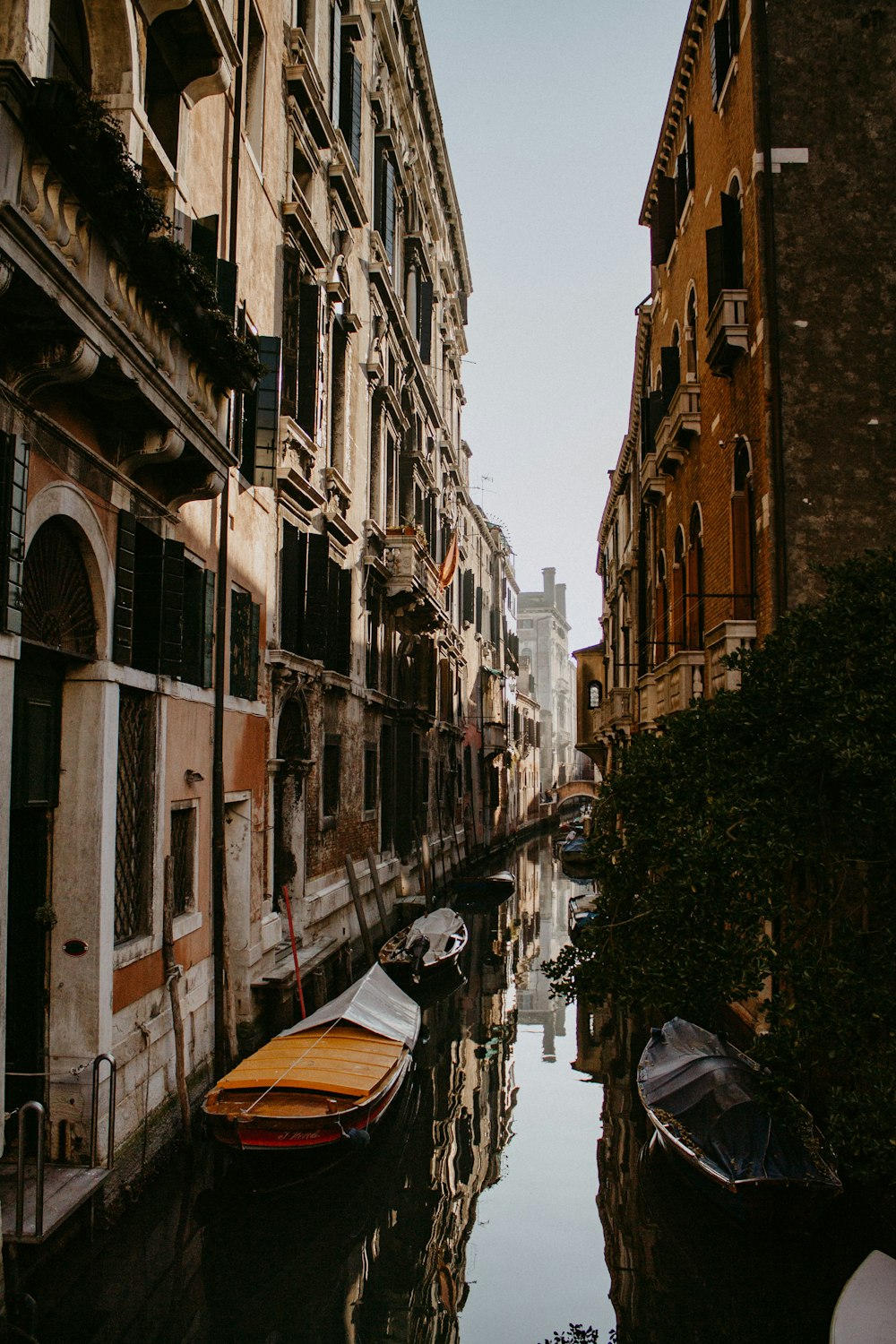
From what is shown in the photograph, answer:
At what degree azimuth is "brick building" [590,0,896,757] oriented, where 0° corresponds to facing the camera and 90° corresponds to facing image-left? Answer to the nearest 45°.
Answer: approximately 90°

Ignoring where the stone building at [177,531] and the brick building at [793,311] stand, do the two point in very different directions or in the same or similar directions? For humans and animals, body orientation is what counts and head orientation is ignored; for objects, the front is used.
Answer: very different directions

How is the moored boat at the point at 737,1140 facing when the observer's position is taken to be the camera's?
facing away from the viewer and to the left of the viewer

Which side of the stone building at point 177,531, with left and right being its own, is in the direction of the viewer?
right

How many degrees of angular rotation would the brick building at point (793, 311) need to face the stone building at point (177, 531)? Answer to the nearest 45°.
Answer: approximately 45° to its left

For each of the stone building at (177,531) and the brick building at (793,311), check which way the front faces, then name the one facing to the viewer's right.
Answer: the stone building
